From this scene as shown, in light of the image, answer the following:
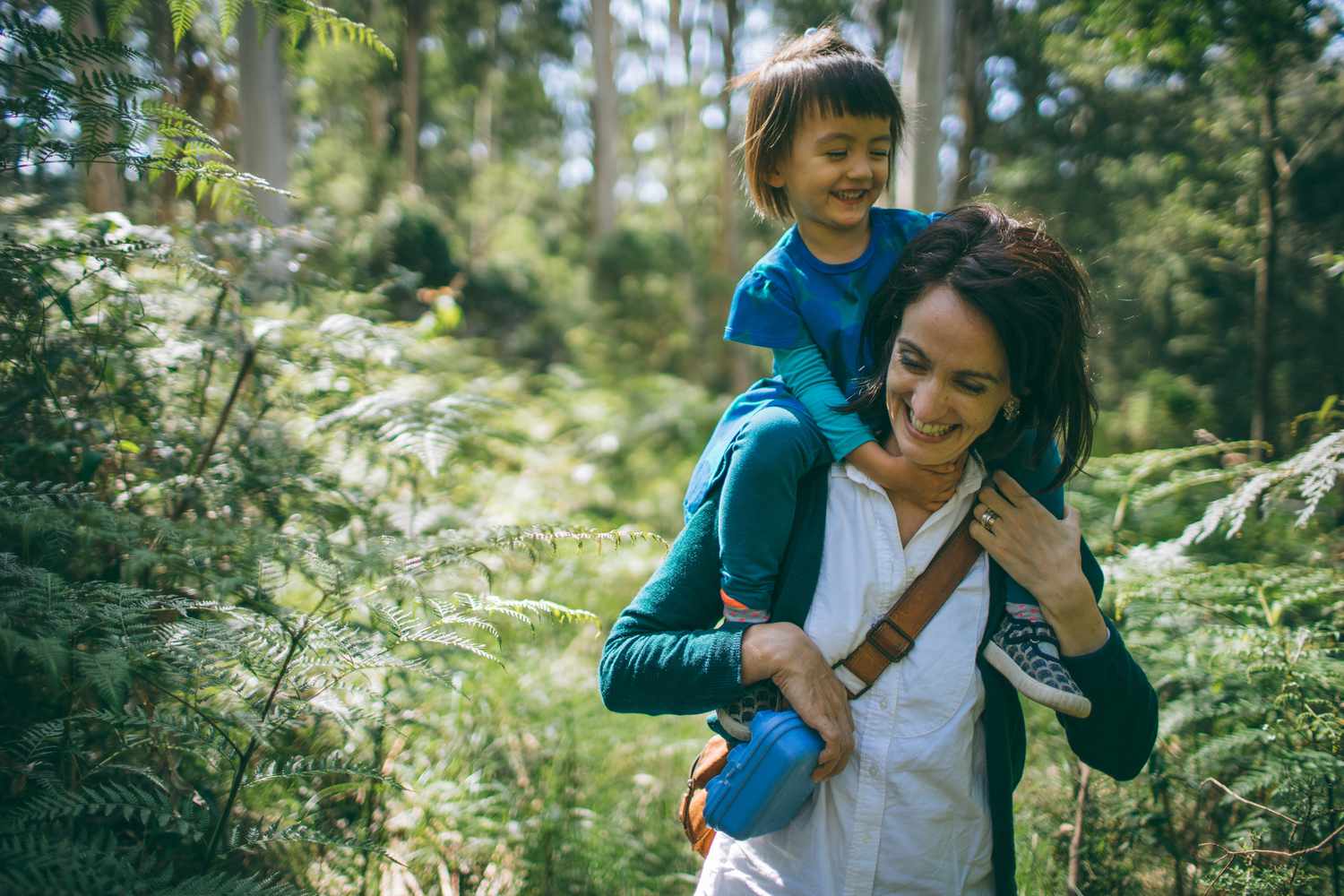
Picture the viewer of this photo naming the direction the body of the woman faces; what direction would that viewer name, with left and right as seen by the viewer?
facing the viewer

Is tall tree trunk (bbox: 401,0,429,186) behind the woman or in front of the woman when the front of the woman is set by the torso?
behind

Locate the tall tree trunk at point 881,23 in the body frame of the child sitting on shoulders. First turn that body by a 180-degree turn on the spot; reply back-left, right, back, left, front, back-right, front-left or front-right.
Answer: front-right

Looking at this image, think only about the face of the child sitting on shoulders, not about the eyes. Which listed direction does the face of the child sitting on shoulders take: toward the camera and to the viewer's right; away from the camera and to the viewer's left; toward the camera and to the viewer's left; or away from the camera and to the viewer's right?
toward the camera and to the viewer's right

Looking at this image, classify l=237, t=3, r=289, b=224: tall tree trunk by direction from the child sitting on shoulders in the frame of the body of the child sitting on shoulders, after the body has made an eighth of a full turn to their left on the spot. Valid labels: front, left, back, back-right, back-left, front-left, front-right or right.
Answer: back-left

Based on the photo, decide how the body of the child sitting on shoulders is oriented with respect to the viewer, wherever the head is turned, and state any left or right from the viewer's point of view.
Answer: facing the viewer and to the right of the viewer

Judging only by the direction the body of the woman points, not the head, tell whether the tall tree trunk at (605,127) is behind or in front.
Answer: behind

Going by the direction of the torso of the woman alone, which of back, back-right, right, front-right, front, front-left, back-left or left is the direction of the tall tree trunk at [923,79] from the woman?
back

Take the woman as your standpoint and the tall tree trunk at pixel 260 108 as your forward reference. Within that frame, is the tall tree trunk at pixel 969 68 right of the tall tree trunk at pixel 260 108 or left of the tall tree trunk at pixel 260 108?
right

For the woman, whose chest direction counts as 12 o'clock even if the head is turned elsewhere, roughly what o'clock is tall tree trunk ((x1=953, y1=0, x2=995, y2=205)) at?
The tall tree trunk is roughly at 6 o'clock from the woman.

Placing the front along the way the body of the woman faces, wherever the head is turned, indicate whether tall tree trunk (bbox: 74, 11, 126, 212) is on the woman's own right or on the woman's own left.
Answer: on the woman's own right
